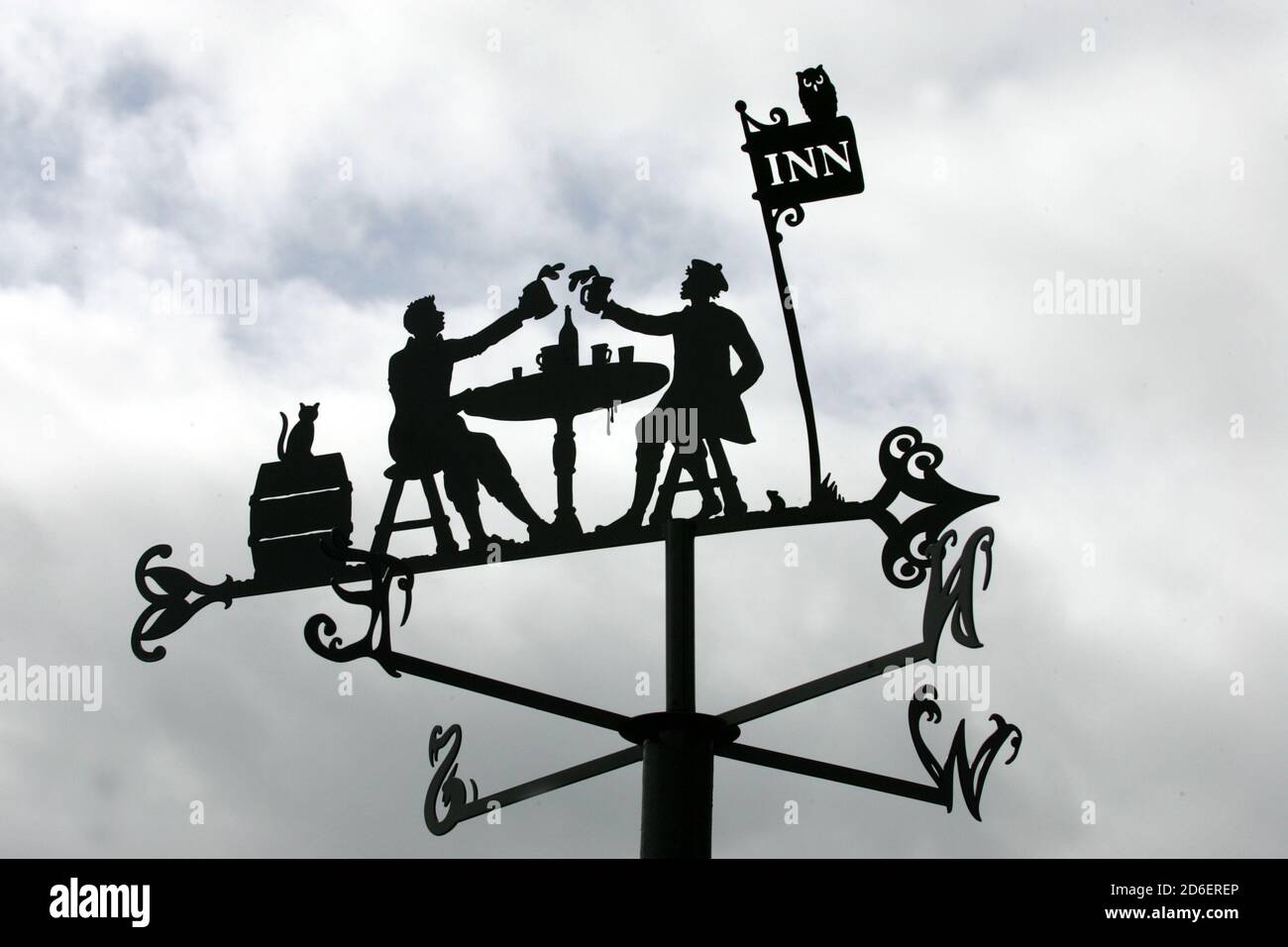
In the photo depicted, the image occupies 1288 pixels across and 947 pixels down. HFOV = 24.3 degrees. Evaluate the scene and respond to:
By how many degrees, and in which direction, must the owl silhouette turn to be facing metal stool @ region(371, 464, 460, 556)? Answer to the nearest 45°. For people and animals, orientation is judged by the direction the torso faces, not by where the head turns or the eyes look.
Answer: approximately 90° to its right

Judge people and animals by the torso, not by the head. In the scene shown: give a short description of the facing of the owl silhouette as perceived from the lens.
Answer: facing the viewer

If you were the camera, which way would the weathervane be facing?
facing to the right of the viewer
